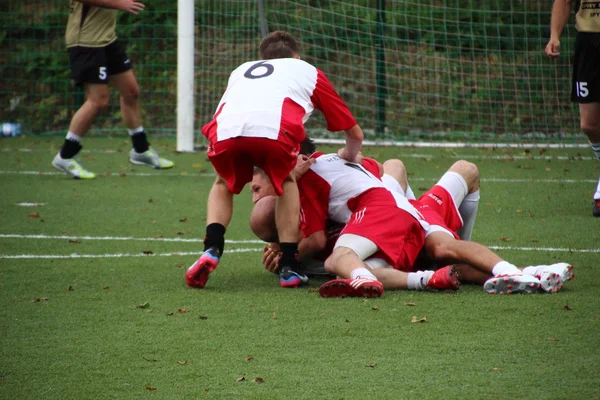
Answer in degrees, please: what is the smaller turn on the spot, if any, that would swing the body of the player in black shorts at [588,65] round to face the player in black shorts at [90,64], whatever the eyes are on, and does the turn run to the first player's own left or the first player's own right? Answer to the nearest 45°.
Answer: approximately 90° to the first player's own right

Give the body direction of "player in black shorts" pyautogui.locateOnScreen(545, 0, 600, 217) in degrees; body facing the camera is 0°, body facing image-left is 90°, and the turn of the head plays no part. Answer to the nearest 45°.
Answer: approximately 0°

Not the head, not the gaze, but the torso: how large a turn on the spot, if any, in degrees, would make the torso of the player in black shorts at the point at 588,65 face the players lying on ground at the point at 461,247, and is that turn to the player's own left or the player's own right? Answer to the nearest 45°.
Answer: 0° — they already face them

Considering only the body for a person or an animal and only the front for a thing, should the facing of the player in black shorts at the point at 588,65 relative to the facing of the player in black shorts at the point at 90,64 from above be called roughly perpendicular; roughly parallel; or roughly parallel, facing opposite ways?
roughly perpendicular

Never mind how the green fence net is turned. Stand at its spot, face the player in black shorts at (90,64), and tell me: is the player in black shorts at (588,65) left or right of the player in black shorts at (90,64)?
left
